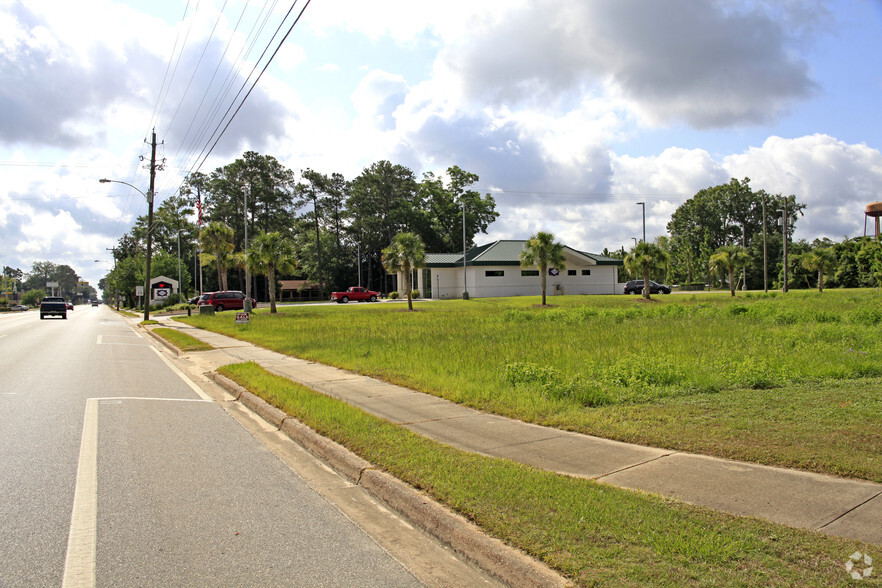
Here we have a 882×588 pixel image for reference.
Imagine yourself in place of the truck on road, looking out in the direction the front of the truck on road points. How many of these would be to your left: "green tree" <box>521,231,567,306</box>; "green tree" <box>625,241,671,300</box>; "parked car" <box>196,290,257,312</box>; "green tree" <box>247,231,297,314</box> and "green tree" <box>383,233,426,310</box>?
0

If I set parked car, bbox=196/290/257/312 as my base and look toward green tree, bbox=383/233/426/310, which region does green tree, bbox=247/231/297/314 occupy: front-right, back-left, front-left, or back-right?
front-right

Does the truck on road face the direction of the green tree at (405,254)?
no

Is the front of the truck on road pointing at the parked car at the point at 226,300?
no

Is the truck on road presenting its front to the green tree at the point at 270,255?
no

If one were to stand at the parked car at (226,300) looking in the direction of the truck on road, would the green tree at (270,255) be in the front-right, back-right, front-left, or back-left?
back-left

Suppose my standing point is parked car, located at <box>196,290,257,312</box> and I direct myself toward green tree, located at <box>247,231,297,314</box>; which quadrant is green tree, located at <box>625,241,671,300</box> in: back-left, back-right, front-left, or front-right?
front-left
